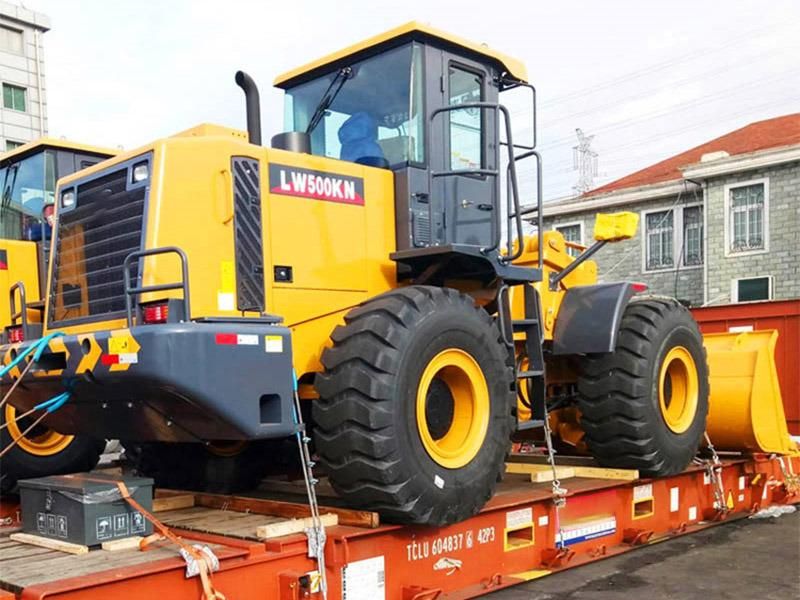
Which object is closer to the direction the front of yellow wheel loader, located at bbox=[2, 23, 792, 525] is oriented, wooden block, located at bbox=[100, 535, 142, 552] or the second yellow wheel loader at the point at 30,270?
the second yellow wheel loader

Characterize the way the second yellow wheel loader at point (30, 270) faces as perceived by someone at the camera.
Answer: facing away from the viewer and to the right of the viewer

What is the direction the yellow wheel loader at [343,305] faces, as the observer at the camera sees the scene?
facing away from the viewer and to the right of the viewer

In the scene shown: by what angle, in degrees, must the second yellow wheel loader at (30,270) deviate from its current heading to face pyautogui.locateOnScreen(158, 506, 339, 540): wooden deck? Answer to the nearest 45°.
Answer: approximately 135° to its right

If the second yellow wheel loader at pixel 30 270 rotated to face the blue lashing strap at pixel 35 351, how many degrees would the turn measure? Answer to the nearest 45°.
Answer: approximately 135° to its right

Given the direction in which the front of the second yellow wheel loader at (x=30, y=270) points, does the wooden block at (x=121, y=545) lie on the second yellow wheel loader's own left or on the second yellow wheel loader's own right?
on the second yellow wheel loader's own right

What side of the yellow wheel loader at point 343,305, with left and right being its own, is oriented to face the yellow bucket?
front

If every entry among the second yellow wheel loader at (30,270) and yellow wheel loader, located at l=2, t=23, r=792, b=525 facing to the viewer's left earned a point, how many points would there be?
0

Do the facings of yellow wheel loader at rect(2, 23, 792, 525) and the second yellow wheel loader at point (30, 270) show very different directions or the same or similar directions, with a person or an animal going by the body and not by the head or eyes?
same or similar directions

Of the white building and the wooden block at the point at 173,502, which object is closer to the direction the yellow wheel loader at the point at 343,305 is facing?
the white building

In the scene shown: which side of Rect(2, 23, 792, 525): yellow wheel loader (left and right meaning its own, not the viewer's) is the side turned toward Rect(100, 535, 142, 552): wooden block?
back
